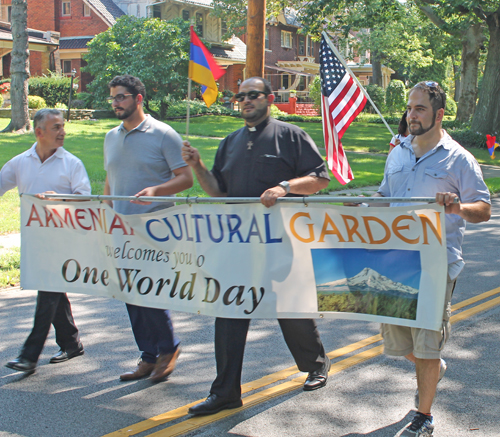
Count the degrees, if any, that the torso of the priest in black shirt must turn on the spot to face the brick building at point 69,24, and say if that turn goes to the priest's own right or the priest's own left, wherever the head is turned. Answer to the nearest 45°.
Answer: approximately 135° to the priest's own right

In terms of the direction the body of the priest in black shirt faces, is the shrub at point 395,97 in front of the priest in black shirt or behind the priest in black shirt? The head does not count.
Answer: behind

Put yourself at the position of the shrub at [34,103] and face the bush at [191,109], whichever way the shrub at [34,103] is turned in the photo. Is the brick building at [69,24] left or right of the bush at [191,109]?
left

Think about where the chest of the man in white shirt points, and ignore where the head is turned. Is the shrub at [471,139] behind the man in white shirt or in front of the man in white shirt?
behind

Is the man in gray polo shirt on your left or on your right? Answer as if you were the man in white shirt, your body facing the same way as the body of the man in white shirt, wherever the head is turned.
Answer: on your left

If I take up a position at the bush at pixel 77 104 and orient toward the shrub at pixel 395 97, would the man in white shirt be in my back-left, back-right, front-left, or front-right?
back-right

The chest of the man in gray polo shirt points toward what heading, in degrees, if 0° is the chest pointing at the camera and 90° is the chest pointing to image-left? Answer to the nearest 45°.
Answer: approximately 45°

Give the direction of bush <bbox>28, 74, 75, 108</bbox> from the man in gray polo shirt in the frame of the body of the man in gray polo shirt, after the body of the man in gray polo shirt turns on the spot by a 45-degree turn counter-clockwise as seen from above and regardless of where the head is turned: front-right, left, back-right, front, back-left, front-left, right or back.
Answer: back

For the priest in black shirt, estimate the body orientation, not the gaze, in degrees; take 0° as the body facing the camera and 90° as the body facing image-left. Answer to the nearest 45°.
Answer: approximately 45°

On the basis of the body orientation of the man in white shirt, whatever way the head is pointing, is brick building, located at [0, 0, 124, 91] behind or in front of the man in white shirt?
behind

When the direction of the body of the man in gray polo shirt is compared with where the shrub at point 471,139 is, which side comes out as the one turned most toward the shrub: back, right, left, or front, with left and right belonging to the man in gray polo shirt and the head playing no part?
back

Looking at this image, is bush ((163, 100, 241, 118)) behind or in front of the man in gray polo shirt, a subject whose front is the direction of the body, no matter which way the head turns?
behind
